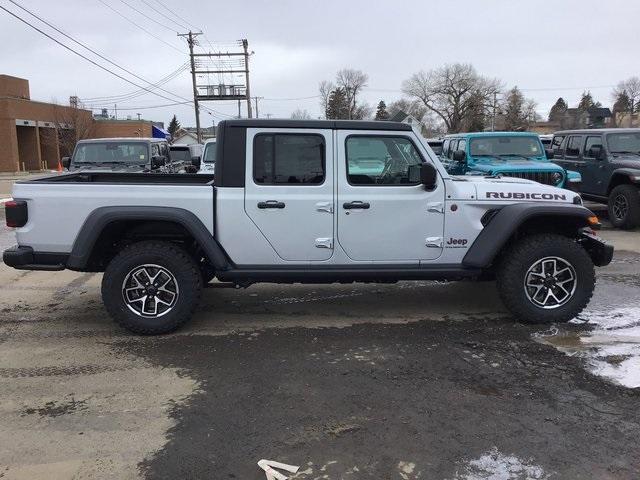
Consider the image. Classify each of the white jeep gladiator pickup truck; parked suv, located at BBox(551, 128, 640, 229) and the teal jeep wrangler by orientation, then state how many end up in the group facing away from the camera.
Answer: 0

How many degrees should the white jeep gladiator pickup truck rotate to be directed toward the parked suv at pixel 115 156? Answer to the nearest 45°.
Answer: approximately 135° to its left

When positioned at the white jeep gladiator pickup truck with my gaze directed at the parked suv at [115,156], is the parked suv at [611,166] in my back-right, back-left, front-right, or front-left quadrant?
front-right

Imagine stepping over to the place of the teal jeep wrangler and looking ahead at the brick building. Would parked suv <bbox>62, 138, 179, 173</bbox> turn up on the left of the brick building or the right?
left

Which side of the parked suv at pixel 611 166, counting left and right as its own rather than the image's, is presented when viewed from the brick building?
back

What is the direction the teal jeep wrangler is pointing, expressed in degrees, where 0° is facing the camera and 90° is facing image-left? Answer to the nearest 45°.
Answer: approximately 315°

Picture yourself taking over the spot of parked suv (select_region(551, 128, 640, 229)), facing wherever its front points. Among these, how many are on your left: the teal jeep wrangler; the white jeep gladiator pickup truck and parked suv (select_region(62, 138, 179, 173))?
0

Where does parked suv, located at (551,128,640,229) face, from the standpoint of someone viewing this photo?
facing the viewer and to the right of the viewer

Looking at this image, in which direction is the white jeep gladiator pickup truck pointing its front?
to the viewer's right

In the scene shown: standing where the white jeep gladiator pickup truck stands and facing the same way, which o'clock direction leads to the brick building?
The brick building is roughly at 8 o'clock from the white jeep gladiator pickup truck.

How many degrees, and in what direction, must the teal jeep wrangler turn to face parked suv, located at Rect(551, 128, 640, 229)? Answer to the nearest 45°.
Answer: approximately 90° to its left

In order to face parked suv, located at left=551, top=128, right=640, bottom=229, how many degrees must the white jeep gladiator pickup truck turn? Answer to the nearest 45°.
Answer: approximately 45° to its left

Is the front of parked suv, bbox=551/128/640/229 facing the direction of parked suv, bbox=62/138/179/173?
no

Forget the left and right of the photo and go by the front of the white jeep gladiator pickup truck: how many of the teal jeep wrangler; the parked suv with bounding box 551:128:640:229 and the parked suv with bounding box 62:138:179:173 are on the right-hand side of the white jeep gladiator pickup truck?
0

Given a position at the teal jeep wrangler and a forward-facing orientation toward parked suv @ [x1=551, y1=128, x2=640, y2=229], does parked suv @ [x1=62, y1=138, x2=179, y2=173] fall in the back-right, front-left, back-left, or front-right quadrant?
back-left

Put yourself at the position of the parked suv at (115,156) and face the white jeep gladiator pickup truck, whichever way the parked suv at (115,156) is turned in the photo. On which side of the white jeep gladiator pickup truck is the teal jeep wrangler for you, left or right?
left
